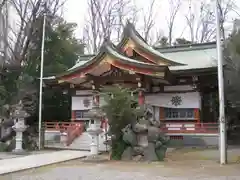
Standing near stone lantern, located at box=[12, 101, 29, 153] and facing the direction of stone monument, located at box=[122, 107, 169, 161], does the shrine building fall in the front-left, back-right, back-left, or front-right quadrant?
front-left

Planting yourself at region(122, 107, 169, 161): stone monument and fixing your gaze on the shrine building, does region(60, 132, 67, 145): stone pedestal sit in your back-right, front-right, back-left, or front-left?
front-left

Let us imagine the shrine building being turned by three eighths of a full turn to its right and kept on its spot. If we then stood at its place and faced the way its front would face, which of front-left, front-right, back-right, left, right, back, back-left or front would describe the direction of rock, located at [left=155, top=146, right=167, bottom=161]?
back

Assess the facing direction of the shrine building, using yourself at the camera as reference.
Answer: facing the viewer and to the left of the viewer

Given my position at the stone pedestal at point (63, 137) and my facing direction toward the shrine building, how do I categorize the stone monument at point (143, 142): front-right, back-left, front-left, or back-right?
front-right

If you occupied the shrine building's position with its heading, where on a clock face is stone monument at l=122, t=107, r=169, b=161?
The stone monument is roughly at 11 o'clock from the shrine building.

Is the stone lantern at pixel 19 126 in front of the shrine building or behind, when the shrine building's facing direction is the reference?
in front

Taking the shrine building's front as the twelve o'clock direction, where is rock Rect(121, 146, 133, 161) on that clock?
The rock is roughly at 11 o'clock from the shrine building.
